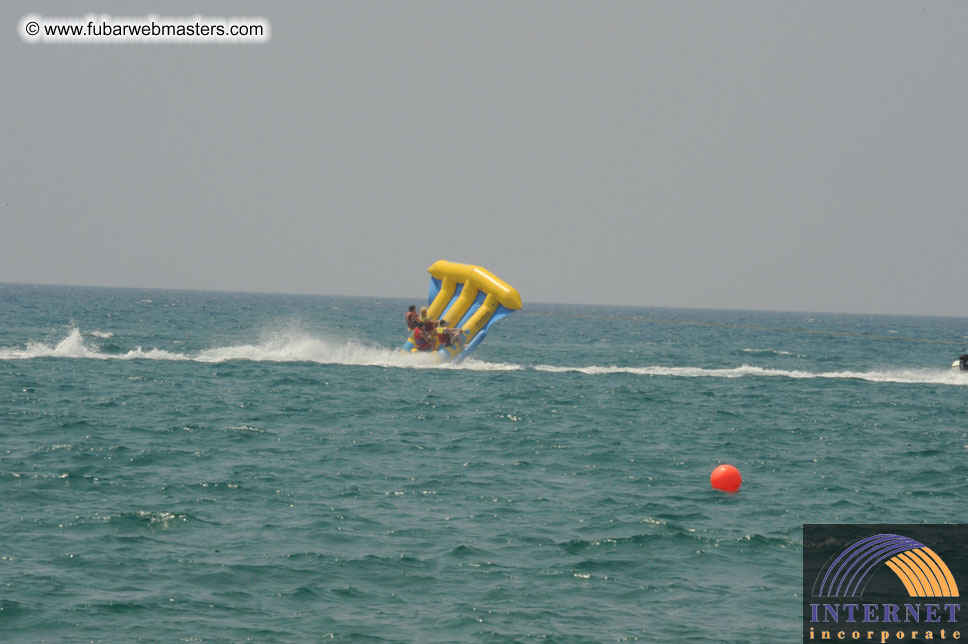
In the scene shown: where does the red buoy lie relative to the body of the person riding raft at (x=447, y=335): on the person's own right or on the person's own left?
on the person's own right

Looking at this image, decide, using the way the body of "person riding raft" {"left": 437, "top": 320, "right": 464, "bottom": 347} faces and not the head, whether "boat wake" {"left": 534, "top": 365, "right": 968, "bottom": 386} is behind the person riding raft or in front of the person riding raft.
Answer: in front

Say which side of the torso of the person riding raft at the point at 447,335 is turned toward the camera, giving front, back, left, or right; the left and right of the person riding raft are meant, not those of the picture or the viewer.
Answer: right

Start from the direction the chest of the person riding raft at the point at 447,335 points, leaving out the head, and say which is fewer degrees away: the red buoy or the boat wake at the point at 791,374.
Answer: the boat wake
